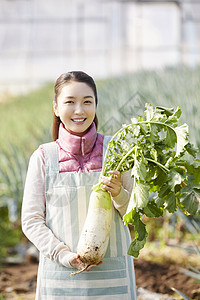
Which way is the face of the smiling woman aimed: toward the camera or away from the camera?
toward the camera

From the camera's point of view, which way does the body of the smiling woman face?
toward the camera
